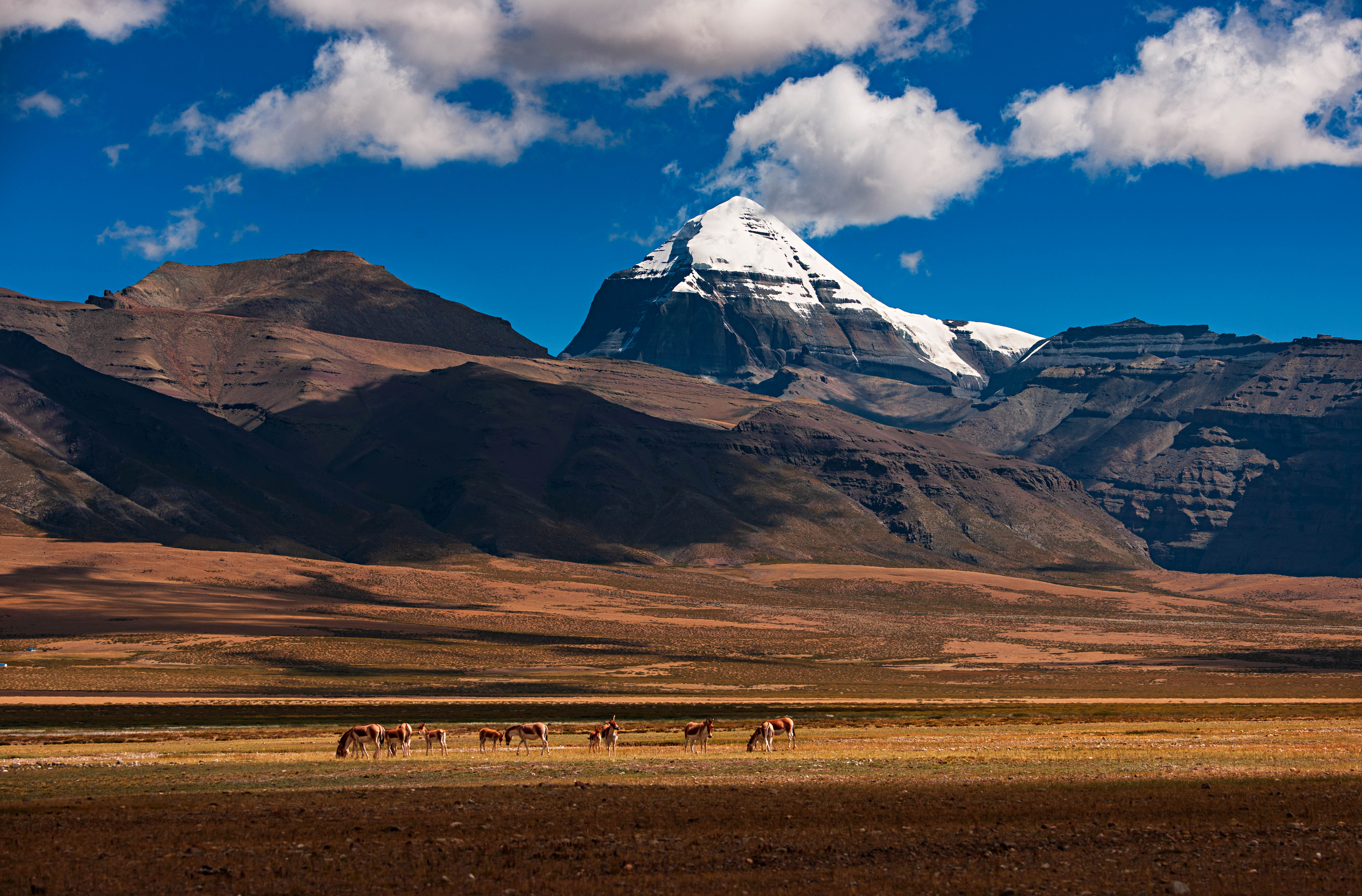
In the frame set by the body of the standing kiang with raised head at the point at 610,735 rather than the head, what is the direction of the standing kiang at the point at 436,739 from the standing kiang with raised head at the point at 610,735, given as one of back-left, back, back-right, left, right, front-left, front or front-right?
right

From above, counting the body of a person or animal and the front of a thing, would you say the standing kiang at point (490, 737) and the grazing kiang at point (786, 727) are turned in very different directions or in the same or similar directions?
very different directions

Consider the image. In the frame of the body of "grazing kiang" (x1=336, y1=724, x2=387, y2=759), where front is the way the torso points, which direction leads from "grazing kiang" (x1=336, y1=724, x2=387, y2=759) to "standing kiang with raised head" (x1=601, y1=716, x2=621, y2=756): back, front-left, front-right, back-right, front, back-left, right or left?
back

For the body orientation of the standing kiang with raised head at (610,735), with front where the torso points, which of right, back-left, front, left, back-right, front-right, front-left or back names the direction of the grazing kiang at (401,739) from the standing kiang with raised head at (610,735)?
right

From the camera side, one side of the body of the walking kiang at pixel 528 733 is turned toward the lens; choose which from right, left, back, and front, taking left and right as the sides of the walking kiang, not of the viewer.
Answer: left

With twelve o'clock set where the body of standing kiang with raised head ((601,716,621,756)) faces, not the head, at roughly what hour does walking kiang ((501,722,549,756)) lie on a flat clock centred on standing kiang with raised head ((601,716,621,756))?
walking kiang ((501,722,549,756)) is roughly at 3 o'clock from standing kiang with raised head ((601,716,621,756)).

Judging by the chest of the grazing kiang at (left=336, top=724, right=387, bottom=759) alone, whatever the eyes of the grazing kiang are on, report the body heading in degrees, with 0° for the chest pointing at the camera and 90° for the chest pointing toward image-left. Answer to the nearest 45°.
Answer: approximately 90°
